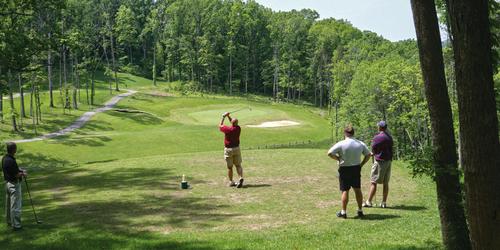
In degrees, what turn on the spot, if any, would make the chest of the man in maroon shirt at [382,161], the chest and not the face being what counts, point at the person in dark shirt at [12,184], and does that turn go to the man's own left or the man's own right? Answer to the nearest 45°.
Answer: approximately 90° to the man's own left

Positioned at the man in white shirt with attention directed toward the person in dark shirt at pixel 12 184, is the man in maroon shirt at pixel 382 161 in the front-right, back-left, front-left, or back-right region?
back-right

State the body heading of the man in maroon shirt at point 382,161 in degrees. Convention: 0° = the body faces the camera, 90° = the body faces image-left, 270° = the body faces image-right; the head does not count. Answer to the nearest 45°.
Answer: approximately 135°

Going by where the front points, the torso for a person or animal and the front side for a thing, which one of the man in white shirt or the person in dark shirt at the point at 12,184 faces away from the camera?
the man in white shirt

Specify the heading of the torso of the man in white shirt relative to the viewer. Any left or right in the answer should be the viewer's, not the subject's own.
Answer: facing away from the viewer

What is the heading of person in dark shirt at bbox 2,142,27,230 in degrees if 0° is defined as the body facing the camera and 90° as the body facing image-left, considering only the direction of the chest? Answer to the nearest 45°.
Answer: approximately 270°

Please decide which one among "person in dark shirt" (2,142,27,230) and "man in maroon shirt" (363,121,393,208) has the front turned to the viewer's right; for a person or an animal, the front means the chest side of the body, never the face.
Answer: the person in dark shirt

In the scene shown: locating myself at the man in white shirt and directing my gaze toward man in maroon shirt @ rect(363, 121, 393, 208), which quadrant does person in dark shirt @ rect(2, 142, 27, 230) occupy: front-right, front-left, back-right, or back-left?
back-left
